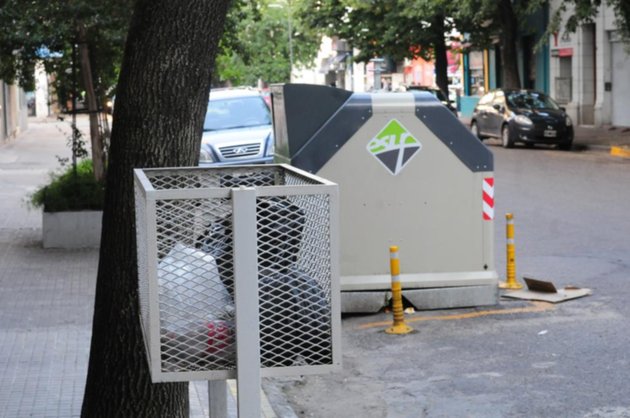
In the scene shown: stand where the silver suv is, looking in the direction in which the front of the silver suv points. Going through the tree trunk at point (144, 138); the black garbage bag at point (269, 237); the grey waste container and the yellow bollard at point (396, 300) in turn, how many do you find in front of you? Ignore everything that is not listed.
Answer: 4

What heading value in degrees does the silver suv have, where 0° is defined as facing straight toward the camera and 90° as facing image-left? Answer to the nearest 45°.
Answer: approximately 0°

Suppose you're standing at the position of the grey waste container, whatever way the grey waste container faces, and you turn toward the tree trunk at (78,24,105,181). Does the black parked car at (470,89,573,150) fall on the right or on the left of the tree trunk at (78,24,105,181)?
right

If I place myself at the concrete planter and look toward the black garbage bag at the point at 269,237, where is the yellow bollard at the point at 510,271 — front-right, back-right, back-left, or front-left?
front-left

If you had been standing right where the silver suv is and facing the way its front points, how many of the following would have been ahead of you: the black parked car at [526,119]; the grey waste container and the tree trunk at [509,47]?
1

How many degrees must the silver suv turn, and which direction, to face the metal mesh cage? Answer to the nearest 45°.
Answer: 0° — it already faces it

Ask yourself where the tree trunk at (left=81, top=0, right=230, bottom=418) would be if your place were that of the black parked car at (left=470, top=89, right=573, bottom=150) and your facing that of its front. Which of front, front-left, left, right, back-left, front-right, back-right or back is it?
front-right

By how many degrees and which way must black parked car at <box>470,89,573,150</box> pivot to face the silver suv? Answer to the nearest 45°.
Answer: approximately 45° to its right

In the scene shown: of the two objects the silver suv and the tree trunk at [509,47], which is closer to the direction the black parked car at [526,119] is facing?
the silver suv

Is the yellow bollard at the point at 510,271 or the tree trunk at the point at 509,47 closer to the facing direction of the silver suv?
the yellow bollard

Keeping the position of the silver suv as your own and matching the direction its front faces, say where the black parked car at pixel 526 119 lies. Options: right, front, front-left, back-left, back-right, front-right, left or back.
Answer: back-left

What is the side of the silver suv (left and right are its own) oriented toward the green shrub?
front

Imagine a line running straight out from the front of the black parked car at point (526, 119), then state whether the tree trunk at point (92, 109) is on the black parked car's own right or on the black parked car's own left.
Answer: on the black parked car's own right

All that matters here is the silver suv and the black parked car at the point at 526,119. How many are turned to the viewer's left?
0

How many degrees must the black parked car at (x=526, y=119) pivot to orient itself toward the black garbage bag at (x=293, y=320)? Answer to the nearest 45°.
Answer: approximately 45° to its right

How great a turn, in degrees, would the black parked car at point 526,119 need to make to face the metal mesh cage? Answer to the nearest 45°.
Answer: approximately 45° to its right

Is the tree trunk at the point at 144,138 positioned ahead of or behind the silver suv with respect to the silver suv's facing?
ahead

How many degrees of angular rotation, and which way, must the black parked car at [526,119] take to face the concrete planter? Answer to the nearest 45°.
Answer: approximately 45° to its right

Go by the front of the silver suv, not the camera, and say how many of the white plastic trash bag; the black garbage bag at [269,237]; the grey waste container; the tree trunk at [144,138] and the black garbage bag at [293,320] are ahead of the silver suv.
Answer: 5

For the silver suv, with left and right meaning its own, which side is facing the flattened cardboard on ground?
front
